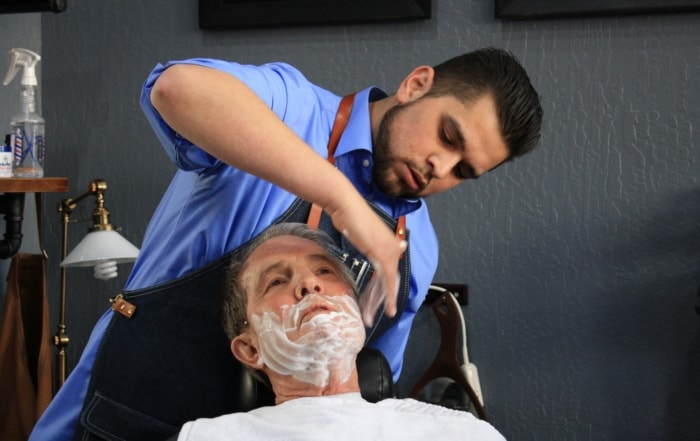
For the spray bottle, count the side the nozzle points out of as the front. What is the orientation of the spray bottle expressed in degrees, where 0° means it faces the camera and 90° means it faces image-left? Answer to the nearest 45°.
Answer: approximately 90°
